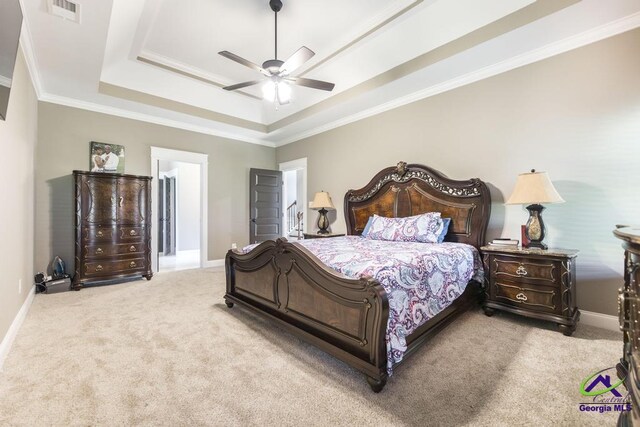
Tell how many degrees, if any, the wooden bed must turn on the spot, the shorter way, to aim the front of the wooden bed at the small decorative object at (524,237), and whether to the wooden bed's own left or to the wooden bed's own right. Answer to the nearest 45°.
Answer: approximately 135° to the wooden bed's own left

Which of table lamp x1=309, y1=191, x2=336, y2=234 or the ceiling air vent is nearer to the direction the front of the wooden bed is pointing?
the ceiling air vent

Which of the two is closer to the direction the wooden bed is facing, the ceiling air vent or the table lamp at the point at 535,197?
the ceiling air vent

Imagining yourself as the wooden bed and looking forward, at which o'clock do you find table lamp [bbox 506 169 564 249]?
The table lamp is roughly at 7 o'clock from the wooden bed.

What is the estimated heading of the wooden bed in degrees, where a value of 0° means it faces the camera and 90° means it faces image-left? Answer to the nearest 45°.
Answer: approximately 45°

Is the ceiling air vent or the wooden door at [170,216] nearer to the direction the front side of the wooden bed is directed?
the ceiling air vent

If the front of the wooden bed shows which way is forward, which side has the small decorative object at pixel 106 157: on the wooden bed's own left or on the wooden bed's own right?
on the wooden bed's own right

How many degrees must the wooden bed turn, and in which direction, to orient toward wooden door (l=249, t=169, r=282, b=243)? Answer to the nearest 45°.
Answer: approximately 90° to its right

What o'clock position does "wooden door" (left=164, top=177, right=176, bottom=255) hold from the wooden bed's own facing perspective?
The wooden door is roughly at 3 o'clock from the wooden bed.

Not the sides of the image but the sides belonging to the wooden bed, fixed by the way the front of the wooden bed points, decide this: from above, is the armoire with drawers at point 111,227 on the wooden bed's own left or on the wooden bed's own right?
on the wooden bed's own right
